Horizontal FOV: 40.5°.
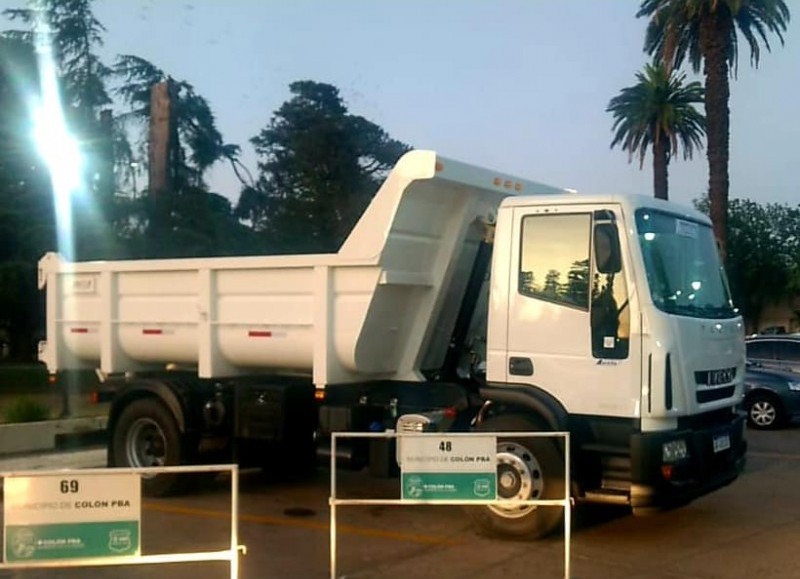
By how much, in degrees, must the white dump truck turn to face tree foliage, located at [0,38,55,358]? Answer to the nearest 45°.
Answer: approximately 180°

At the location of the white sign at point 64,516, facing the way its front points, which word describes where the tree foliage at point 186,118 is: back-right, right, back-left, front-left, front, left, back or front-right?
back

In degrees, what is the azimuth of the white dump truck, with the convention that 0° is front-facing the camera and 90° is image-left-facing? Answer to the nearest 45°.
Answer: approximately 315°

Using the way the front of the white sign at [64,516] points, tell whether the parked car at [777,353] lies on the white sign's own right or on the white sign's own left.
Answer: on the white sign's own left

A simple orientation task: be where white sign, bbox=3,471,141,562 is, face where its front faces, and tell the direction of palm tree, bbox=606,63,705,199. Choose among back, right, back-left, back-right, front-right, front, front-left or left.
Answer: back-left

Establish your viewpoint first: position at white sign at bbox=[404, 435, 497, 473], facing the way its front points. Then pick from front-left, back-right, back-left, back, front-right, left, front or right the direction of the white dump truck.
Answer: back

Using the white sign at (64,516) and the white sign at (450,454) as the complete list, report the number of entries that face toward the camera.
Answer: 2

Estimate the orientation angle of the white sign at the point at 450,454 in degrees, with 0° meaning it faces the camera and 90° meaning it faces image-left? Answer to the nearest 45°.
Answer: approximately 0°

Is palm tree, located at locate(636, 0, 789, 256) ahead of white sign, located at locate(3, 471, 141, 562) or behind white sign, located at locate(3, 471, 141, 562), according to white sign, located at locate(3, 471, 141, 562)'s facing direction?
behind

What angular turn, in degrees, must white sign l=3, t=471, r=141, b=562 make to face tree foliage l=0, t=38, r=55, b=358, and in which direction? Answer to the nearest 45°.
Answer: approximately 180°

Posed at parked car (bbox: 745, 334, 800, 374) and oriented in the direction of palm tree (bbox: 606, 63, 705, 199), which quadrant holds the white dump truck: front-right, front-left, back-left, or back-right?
back-left

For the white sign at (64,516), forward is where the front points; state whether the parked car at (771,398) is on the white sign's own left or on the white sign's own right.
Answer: on the white sign's own left
